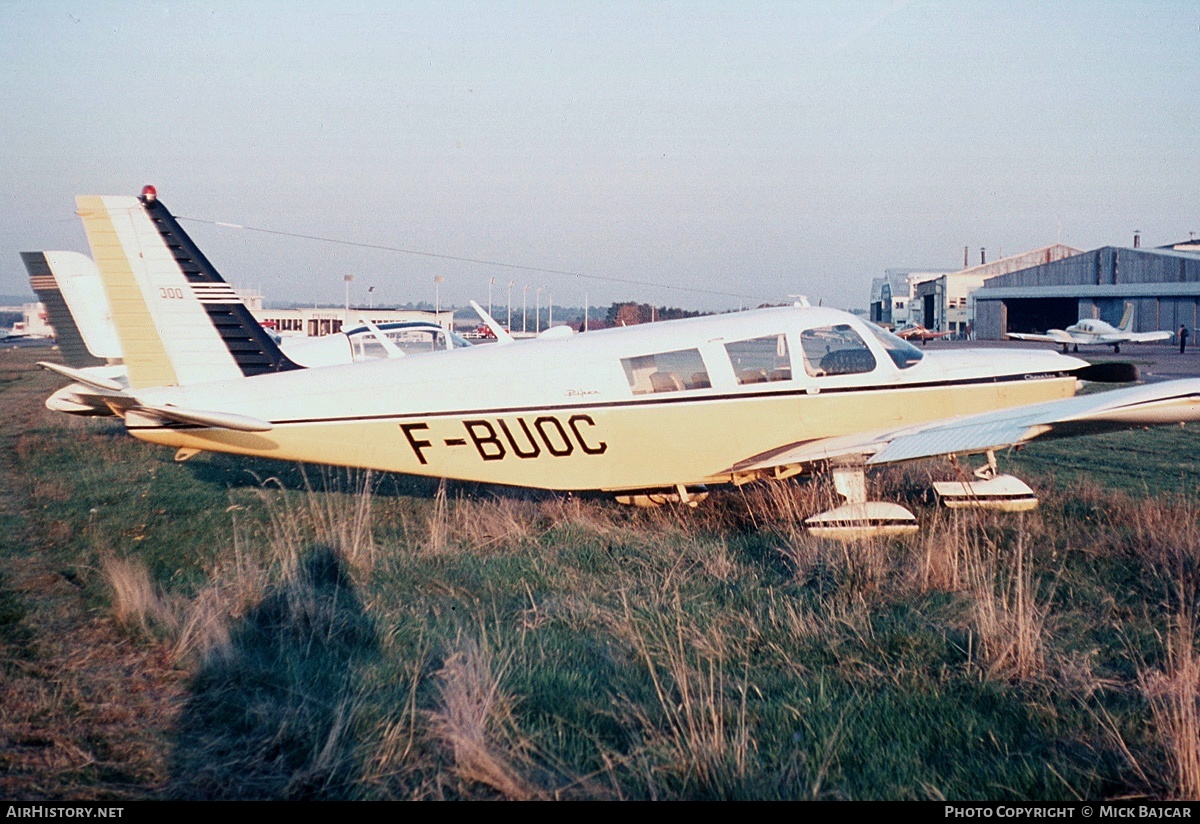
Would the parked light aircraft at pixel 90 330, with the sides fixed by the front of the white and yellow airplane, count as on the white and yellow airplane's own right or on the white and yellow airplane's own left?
on the white and yellow airplane's own left

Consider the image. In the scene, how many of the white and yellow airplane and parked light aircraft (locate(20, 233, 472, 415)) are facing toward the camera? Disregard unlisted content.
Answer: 0

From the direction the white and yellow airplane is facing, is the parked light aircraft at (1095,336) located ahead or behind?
ahead

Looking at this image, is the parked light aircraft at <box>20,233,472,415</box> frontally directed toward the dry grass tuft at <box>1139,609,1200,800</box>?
no

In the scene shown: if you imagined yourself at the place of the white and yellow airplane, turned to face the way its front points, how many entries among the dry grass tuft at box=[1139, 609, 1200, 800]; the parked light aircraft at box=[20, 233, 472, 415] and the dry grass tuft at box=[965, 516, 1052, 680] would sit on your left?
1

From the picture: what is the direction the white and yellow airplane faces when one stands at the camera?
facing away from the viewer and to the right of the viewer

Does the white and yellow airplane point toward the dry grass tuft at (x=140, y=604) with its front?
no

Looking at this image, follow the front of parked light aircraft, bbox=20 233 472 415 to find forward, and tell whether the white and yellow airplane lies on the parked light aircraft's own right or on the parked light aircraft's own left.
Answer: on the parked light aircraft's own right

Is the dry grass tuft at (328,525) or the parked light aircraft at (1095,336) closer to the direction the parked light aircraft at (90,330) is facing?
the parked light aircraft

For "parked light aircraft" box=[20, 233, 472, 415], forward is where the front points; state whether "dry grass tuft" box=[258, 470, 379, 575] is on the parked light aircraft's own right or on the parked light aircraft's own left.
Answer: on the parked light aircraft's own right

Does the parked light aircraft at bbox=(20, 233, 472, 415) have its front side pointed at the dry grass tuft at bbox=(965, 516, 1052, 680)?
no

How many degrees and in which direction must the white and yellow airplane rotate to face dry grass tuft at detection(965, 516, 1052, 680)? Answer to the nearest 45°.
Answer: approximately 90° to its right

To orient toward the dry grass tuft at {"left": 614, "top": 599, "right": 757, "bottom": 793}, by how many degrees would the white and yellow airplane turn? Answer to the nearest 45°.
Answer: approximately 135° to its right
